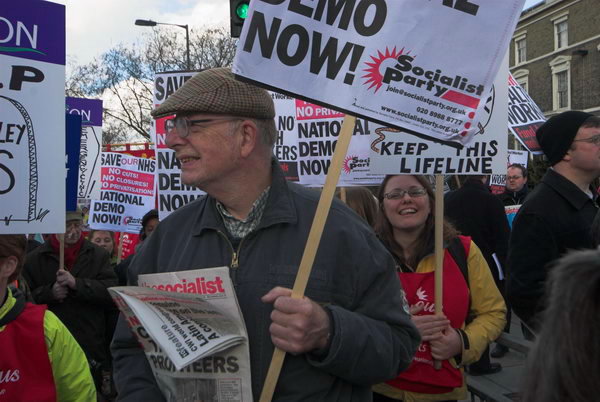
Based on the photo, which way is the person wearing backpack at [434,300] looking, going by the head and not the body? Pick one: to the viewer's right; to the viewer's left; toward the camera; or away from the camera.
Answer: toward the camera

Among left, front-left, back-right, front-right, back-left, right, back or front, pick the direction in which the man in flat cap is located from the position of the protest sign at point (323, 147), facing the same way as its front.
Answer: front

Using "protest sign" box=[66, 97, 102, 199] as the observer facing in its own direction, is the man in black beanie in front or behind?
in front

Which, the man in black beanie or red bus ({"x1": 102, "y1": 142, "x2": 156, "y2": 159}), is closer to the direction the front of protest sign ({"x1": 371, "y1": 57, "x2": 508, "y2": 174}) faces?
the man in black beanie

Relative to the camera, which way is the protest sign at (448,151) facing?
toward the camera

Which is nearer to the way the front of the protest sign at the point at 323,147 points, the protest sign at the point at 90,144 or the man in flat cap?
the man in flat cap

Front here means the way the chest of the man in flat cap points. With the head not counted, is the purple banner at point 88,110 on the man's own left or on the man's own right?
on the man's own right

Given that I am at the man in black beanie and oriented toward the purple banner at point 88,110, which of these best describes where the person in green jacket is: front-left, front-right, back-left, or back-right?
front-left

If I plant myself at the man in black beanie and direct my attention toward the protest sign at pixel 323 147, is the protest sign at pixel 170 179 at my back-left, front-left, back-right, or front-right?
front-left

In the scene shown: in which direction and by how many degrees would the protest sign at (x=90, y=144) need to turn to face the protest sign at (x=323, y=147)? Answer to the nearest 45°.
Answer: approximately 45° to its left

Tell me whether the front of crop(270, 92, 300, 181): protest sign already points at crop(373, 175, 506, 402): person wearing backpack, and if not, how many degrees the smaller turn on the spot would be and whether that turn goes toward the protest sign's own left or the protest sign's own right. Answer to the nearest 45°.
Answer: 0° — it already faces them
